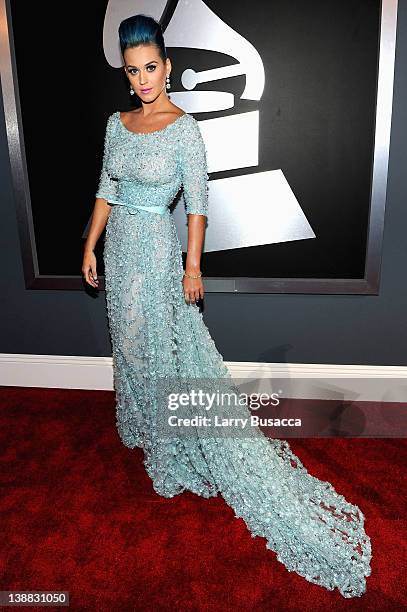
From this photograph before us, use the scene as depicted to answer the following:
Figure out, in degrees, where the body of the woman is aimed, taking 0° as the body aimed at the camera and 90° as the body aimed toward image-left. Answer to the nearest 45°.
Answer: approximately 45°
